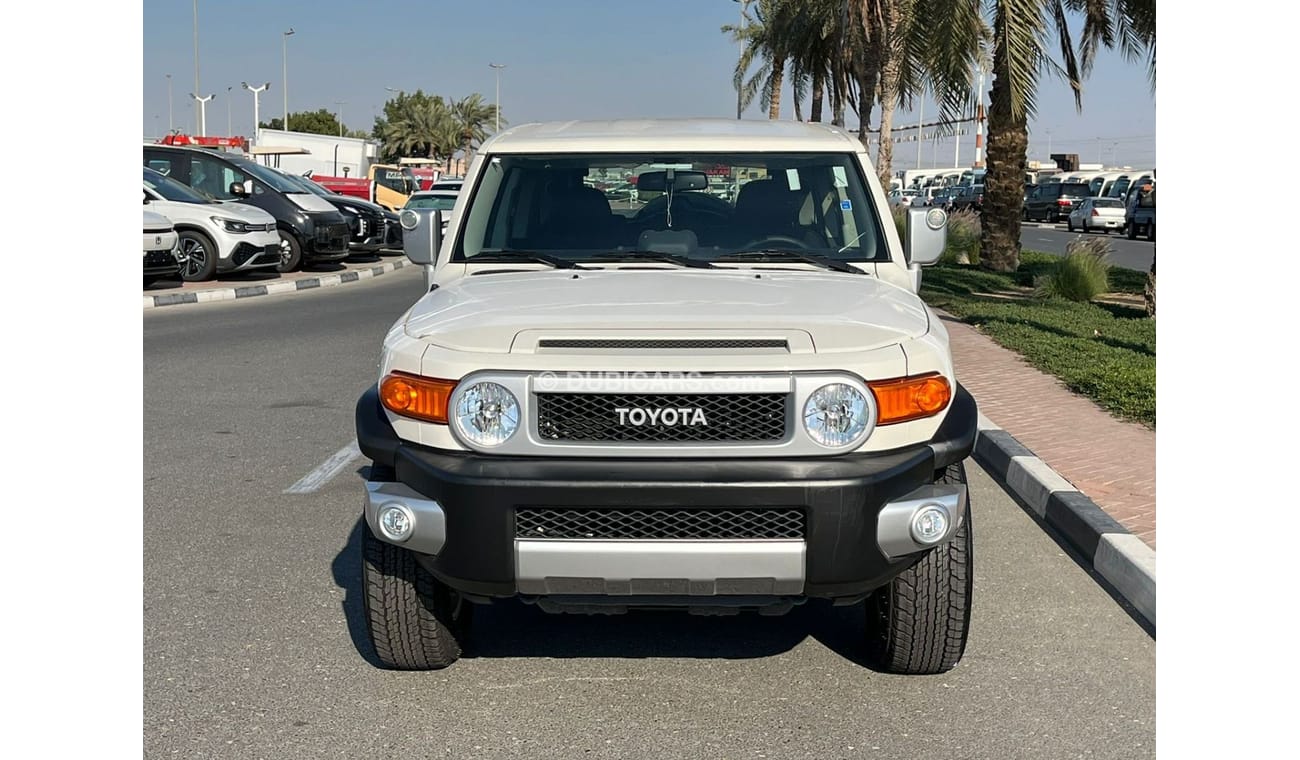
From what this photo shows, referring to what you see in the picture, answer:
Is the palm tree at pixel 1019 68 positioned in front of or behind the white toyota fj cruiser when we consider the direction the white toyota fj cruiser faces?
behind

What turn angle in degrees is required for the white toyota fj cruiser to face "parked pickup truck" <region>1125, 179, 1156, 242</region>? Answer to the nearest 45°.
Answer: approximately 180°

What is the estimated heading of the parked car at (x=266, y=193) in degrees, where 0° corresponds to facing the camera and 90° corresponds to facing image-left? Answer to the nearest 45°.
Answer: approximately 315°

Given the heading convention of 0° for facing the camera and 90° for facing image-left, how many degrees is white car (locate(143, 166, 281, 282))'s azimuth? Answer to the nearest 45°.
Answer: approximately 315°

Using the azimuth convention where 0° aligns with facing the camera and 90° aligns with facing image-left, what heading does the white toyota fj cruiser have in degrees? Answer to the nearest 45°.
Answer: approximately 0°

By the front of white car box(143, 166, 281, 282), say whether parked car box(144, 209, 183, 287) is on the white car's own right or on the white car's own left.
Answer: on the white car's own right

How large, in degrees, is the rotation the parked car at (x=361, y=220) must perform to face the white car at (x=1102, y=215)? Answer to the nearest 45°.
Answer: approximately 90° to its left

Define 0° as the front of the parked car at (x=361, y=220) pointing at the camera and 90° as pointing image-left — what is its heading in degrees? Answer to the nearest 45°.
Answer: approximately 315°

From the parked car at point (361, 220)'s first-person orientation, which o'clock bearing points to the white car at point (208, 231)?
The white car is roughly at 2 o'clock from the parked car.

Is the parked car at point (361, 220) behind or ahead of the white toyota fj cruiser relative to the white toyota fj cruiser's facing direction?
behind
